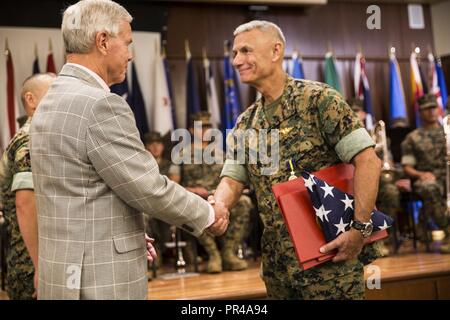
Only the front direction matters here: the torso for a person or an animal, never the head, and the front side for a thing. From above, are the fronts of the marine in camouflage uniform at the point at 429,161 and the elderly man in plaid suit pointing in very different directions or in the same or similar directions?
very different directions

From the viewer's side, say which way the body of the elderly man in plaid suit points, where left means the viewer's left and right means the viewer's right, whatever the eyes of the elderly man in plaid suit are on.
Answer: facing away from the viewer and to the right of the viewer

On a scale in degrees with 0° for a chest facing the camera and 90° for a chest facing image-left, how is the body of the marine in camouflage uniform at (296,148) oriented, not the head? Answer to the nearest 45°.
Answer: approximately 45°

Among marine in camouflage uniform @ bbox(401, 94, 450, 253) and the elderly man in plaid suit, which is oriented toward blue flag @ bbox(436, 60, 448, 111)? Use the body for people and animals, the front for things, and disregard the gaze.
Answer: the elderly man in plaid suit

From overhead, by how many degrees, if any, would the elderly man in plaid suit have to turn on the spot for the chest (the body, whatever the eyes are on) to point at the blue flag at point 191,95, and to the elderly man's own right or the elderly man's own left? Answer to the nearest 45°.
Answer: approximately 45° to the elderly man's own left

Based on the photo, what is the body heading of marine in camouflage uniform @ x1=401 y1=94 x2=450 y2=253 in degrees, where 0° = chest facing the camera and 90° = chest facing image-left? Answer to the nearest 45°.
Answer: approximately 0°

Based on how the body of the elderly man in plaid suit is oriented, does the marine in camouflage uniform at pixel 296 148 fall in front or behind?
in front

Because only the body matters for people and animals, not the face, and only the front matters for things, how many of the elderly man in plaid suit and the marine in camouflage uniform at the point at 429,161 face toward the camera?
1

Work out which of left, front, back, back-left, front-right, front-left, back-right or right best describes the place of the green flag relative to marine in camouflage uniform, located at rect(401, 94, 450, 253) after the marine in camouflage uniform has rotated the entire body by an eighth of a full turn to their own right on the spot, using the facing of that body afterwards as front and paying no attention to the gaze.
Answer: right

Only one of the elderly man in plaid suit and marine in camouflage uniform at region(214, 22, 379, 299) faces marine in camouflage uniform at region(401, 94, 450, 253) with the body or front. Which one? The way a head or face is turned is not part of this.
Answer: the elderly man in plaid suit

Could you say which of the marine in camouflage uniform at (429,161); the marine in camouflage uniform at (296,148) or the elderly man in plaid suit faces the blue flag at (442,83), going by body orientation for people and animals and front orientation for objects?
the elderly man in plaid suit

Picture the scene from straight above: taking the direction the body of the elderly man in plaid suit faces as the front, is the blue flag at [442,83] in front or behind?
in front
